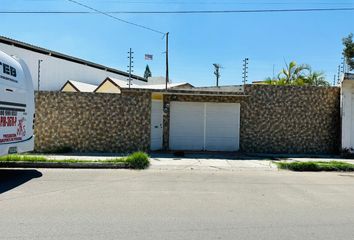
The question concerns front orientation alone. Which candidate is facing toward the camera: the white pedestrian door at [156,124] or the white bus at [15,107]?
the white pedestrian door

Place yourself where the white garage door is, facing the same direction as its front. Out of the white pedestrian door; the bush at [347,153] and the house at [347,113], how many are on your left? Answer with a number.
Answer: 2

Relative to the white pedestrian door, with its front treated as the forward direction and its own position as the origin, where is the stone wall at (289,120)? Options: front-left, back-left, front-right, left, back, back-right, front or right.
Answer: left

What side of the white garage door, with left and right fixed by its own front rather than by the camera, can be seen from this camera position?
front

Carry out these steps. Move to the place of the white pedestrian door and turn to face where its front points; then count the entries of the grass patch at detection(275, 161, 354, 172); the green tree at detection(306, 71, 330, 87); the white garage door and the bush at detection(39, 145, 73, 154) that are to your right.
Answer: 1

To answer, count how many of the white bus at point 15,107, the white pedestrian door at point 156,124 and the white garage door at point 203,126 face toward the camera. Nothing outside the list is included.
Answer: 2

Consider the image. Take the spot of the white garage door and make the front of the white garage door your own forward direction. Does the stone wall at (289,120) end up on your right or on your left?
on your left

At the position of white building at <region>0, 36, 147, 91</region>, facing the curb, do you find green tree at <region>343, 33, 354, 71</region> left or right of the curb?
left

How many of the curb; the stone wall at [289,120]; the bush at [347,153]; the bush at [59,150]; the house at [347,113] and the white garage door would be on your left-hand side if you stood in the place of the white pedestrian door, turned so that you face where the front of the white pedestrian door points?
4

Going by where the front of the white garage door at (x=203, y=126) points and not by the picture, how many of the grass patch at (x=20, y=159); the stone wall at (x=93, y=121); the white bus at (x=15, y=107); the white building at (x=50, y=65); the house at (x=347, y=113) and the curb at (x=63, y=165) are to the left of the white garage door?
1

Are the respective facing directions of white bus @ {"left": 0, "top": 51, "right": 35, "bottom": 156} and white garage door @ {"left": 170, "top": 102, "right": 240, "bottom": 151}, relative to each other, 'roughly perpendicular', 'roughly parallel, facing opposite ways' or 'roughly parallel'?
roughly perpendicular

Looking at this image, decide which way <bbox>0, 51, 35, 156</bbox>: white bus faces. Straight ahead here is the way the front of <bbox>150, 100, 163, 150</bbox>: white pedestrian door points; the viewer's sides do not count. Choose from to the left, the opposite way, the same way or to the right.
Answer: to the right

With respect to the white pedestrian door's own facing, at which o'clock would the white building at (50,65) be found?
The white building is roughly at 5 o'clock from the white pedestrian door.

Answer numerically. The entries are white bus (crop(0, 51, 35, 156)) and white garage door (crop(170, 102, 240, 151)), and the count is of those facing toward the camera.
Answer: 1

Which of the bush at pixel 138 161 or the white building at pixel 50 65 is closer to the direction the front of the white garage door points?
the bush

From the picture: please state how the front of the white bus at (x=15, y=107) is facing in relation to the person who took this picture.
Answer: facing away from the viewer and to the left of the viewer

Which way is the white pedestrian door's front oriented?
toward the camera
